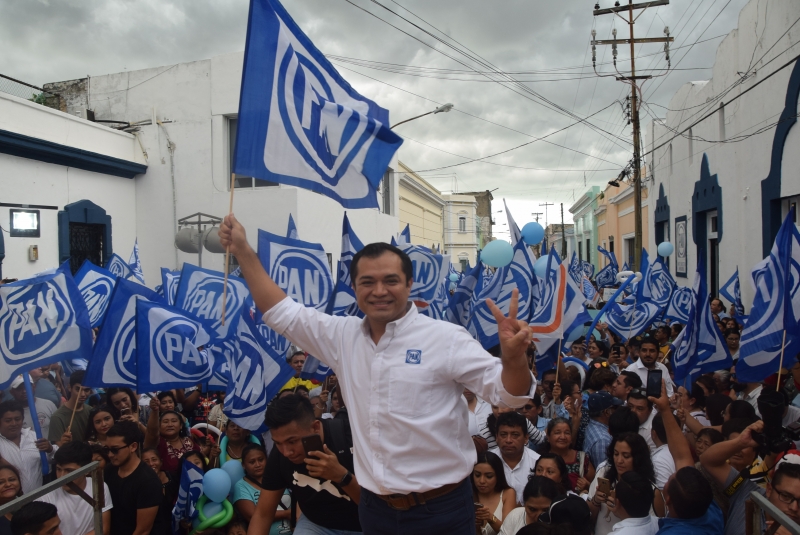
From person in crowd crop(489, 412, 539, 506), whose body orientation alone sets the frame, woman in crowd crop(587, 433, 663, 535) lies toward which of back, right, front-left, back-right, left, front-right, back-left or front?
front-left

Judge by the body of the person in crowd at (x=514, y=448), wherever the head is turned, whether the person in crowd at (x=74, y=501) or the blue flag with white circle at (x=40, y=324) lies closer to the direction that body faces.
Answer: the person in crowd

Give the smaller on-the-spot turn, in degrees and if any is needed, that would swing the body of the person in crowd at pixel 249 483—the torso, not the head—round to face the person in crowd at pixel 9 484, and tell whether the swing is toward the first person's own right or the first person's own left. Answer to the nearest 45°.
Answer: approximately 135° to the first person's own right

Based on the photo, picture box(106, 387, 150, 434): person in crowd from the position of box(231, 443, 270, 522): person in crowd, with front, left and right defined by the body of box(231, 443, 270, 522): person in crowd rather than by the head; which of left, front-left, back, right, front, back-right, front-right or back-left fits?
back

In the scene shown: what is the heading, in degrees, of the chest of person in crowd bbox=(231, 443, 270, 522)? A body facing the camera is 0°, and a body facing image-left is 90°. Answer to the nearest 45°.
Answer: approximately 315°

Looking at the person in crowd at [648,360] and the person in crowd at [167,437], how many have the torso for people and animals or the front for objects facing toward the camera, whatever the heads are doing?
2

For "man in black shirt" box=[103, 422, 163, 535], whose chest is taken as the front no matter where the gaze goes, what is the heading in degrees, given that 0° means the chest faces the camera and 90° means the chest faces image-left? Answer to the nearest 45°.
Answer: approximately 45°
